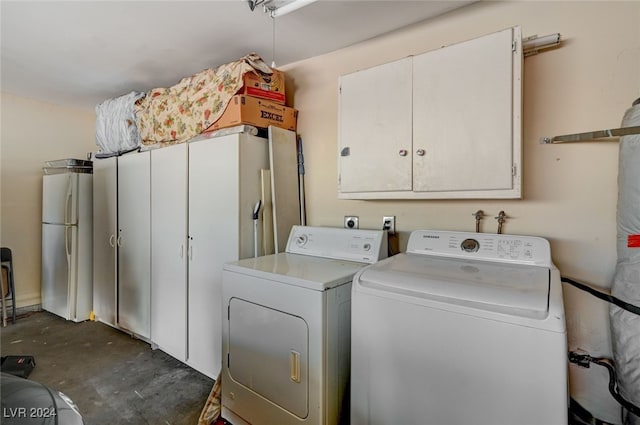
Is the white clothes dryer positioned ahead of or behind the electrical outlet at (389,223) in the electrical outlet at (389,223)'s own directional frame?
ahead

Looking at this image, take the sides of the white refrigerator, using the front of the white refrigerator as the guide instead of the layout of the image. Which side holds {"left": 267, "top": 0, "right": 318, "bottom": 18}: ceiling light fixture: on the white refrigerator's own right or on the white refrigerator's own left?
on the white refrigerator's own left

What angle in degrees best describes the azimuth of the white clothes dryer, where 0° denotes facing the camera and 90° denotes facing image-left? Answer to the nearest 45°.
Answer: approximately 45°

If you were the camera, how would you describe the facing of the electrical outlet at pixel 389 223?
facing the viewer and to the left of the viewer

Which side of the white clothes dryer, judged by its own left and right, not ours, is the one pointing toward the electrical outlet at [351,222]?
back

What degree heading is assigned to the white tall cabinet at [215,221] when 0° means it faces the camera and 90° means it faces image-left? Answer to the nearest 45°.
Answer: approximately 45°

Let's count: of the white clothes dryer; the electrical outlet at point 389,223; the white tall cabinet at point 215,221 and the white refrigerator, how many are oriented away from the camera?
0

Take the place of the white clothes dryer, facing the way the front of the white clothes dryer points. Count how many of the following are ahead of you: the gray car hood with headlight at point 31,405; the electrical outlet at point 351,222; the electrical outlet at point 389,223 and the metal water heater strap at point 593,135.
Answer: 1

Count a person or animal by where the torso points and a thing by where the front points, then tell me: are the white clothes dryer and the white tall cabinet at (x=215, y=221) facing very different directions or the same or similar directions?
same or similar directions

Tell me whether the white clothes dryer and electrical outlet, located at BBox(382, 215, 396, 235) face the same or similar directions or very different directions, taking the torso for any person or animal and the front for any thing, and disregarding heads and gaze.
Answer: same or similar directions

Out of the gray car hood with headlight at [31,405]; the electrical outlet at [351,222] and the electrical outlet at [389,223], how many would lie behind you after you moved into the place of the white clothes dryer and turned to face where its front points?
2
